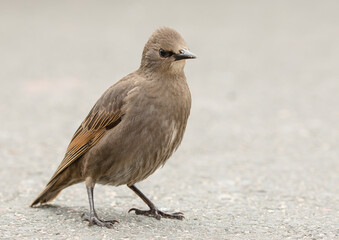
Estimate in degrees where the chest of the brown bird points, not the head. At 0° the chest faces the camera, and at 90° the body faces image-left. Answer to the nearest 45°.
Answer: approximately 315°
